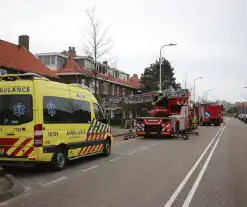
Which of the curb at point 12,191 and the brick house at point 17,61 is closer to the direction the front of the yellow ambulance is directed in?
the brick house

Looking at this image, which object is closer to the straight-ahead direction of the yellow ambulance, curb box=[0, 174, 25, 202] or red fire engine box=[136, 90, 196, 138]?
the red fire engine

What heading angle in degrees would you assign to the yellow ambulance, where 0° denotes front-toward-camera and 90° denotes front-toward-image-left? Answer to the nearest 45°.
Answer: approximately 225°

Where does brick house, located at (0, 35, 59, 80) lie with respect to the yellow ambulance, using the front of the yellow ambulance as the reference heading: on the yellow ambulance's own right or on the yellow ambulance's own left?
on the yellow ambulance's own left
